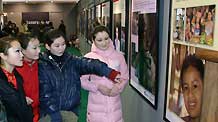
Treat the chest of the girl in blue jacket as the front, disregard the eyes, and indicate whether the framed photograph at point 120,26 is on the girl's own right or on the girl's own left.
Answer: on the girl's own left

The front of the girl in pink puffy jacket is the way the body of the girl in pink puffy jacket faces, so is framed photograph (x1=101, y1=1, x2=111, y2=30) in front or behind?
behind

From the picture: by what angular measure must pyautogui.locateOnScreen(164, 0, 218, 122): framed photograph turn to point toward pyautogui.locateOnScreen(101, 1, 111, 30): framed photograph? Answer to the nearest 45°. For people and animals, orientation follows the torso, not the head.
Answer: approximately 135° to its right

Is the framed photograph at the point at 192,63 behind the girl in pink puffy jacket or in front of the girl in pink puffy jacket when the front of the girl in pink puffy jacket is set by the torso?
in front

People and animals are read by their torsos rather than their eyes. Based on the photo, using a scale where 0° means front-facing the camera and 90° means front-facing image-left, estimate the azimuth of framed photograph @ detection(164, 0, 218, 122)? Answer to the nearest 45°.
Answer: approximately 45°

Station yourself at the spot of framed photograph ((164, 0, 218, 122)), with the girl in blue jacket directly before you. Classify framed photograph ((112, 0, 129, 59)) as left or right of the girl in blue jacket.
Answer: right

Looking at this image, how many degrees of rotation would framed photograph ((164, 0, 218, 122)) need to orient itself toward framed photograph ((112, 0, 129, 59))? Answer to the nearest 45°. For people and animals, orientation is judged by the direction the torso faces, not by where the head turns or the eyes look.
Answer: approximately 135° to its right

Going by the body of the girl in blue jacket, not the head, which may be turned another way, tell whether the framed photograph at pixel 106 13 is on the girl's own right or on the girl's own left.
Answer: on the girl's own left

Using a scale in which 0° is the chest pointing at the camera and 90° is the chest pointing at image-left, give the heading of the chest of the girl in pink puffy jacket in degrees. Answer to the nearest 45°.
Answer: approximately 0°

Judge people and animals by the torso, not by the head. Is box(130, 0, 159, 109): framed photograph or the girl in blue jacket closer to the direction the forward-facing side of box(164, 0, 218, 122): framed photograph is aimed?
the girl in blue jacket
